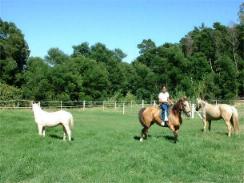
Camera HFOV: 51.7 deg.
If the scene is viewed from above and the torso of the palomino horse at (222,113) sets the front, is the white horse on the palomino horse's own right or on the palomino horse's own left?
on the palomino horse's own left

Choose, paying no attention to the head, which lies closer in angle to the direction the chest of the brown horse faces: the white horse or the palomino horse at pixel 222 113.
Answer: the palomino horse

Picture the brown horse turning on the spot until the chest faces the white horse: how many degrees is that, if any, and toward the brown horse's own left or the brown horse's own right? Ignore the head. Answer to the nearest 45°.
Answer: approximately 180°

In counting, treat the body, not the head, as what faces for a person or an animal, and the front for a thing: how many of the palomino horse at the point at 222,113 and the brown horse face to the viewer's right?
1

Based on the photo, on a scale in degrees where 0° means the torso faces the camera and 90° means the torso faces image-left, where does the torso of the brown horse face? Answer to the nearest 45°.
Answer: approximately 270°

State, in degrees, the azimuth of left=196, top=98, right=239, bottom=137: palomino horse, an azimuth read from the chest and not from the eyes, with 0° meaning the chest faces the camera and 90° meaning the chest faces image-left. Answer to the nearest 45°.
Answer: approximately 135°

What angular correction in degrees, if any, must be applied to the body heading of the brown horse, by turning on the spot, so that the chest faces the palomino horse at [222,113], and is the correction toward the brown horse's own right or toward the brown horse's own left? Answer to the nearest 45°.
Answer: approximately 45° to the brown horse's own left

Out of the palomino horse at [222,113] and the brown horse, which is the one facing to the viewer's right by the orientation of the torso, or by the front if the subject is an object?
the brown horse
